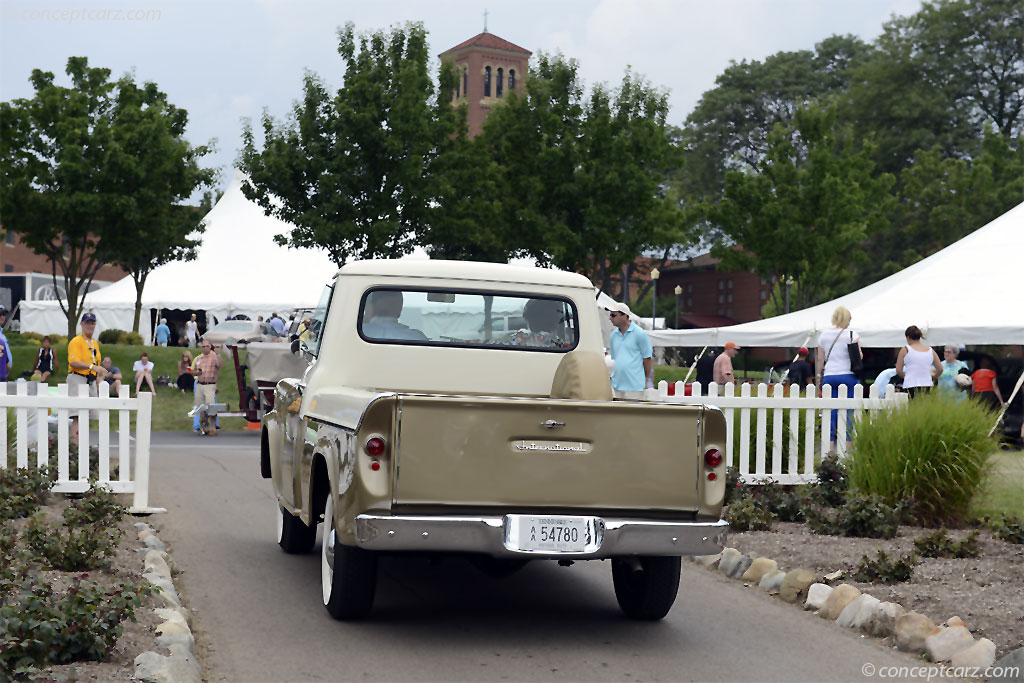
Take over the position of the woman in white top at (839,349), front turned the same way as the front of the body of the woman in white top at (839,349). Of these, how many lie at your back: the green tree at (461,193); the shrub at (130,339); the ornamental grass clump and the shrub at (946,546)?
2

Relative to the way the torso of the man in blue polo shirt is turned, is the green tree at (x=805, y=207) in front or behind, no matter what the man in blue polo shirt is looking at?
behind

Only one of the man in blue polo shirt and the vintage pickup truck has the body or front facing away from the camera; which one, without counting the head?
the vintage pickup truck

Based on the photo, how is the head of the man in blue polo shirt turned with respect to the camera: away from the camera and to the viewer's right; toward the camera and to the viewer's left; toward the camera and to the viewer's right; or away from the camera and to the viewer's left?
toward the camera and to the viewer's left

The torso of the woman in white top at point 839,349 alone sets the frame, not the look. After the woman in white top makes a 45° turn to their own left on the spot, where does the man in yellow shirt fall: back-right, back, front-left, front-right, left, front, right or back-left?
front-left

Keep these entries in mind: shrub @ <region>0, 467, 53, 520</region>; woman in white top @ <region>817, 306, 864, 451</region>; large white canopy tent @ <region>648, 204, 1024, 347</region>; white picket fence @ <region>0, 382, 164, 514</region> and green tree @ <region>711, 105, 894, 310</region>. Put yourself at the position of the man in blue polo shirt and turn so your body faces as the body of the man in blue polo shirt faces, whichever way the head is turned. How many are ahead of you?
2

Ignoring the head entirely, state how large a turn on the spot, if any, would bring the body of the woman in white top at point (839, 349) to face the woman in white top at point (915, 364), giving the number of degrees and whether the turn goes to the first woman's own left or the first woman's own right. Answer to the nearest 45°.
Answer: approximately 90° to the first woman's own right

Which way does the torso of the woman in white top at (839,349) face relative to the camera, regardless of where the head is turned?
away from the camera

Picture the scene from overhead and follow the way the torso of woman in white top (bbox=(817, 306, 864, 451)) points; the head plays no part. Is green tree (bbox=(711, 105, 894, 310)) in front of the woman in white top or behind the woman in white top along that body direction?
in front

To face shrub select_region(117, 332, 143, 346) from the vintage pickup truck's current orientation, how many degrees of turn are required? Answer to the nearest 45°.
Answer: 0° — it already faces it

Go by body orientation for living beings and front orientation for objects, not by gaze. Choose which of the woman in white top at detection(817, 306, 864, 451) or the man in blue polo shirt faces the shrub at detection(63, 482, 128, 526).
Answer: the man in blue polo shirt

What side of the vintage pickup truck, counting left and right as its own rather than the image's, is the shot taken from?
back

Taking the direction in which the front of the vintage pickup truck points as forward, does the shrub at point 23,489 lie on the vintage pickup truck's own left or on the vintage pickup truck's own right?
on the vintage pickup truck's own left
